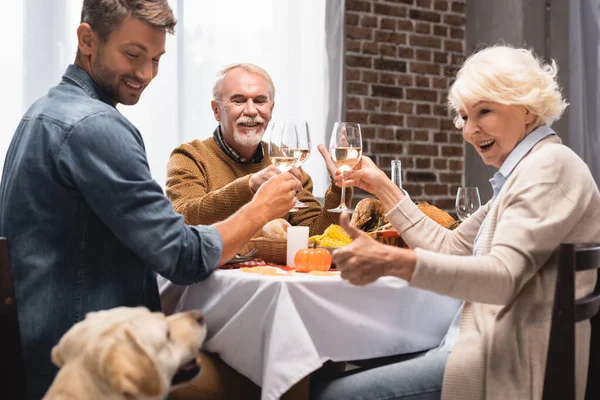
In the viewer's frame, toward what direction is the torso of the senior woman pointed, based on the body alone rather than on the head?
to the viewer's left

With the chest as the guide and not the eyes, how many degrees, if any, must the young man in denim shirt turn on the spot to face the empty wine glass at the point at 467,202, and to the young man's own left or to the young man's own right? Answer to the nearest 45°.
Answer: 0° — they already face it

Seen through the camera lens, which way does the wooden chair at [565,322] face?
facing away from the viewer and to the left of the viewer

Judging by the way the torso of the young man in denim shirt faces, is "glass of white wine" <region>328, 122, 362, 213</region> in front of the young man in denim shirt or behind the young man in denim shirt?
in front

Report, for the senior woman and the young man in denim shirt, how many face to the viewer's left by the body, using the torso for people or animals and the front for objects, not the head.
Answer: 1

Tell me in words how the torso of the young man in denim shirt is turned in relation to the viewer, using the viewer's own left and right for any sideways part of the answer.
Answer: facing away from the viewer and to the right of the viewer

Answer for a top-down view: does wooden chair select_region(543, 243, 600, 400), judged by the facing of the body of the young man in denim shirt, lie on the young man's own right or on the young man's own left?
on the young man's own right
